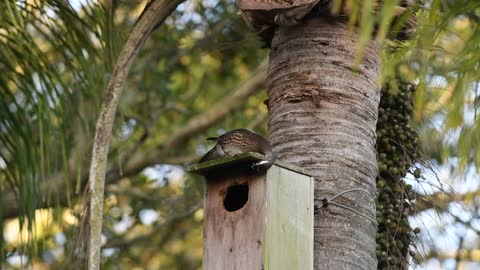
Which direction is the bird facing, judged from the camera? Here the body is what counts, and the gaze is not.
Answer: to the viewer's right

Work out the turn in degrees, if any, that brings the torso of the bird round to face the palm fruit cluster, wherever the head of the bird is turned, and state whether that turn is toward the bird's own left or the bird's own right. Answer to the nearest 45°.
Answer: approximately 45° to the bird's own left

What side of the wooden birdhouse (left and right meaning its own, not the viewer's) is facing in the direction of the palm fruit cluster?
back

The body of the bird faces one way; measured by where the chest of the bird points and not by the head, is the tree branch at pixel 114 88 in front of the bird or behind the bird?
behind

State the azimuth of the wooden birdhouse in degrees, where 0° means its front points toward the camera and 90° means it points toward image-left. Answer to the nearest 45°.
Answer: approximately 45°

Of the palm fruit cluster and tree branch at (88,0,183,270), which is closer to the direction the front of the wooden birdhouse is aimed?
the tree branch
